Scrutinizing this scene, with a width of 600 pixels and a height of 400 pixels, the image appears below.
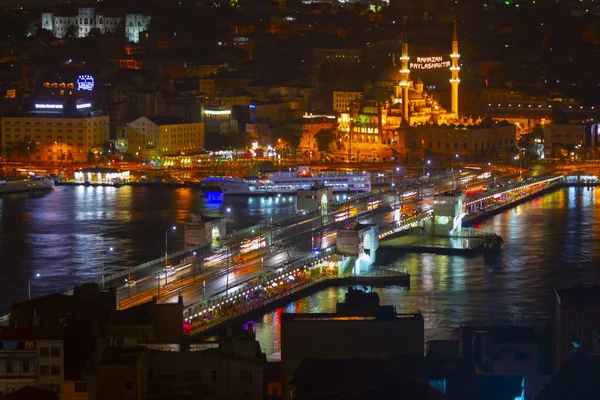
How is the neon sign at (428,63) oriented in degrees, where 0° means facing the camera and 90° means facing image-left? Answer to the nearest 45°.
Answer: approximately 0°

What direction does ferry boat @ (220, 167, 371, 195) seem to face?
to the viewer's left

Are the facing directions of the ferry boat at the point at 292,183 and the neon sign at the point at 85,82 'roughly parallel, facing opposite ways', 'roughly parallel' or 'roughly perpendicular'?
roughly perpendicular

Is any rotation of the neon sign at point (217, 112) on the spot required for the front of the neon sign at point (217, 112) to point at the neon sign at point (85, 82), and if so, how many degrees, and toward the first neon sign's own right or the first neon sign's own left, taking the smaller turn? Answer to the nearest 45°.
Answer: approximately 135° to the first neon sign's own right
